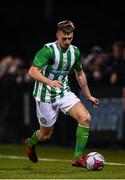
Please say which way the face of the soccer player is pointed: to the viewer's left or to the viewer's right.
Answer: to the viewer's right

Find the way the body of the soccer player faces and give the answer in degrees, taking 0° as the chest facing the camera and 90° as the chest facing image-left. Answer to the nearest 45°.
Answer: approximately 315°
